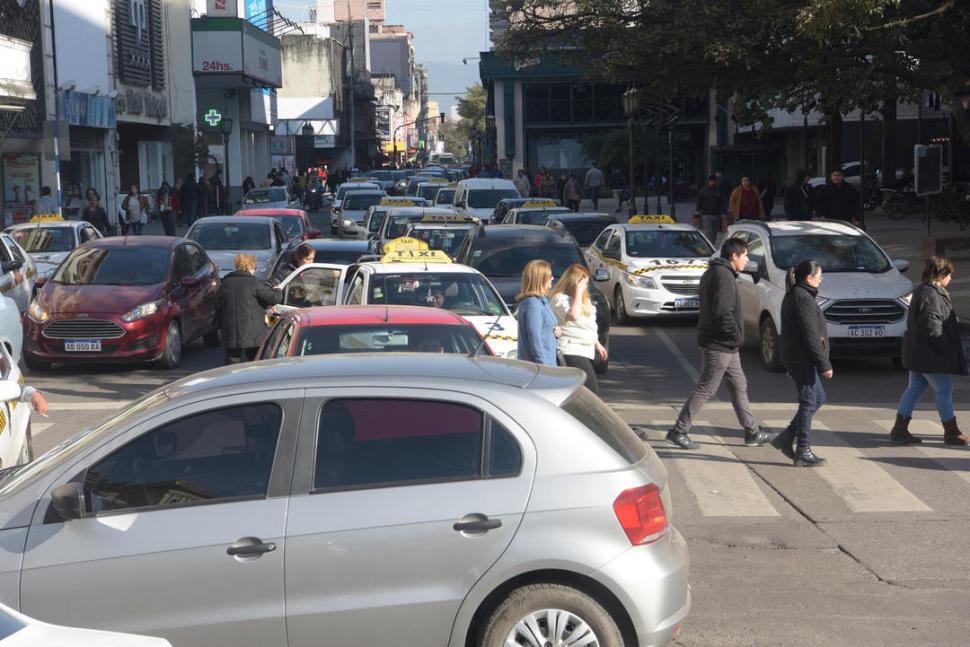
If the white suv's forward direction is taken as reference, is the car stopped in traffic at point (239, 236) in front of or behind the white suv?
behind

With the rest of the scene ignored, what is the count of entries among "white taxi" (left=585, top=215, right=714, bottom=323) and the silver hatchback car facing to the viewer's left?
1

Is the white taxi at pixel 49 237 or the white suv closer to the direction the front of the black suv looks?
the white suv

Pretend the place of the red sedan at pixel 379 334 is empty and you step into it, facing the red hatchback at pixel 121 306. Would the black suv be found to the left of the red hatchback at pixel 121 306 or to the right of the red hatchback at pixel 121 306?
right

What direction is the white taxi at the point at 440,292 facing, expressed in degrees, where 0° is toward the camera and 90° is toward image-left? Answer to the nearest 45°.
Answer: approximately 315°

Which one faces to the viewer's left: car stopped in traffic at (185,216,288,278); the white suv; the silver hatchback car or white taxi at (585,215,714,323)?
the silver hatchback car

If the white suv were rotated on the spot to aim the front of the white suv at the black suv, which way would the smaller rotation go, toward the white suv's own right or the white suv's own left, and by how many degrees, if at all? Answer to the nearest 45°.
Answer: approximately 135° to the white suv's own right

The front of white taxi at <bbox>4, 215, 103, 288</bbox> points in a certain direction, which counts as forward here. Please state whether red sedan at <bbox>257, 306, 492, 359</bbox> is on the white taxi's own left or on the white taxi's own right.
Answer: on the white taxi's own left

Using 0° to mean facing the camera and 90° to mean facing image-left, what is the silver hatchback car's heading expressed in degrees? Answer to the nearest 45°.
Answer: approximately 90°

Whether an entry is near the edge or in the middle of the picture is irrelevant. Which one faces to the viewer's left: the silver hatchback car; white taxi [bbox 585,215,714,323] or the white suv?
the silver hatchback car

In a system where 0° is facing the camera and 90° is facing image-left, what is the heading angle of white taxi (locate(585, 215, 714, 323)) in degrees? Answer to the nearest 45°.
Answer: approximately 315°

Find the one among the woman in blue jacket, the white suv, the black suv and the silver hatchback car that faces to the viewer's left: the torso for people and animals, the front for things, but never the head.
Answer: the silver hatchback car
